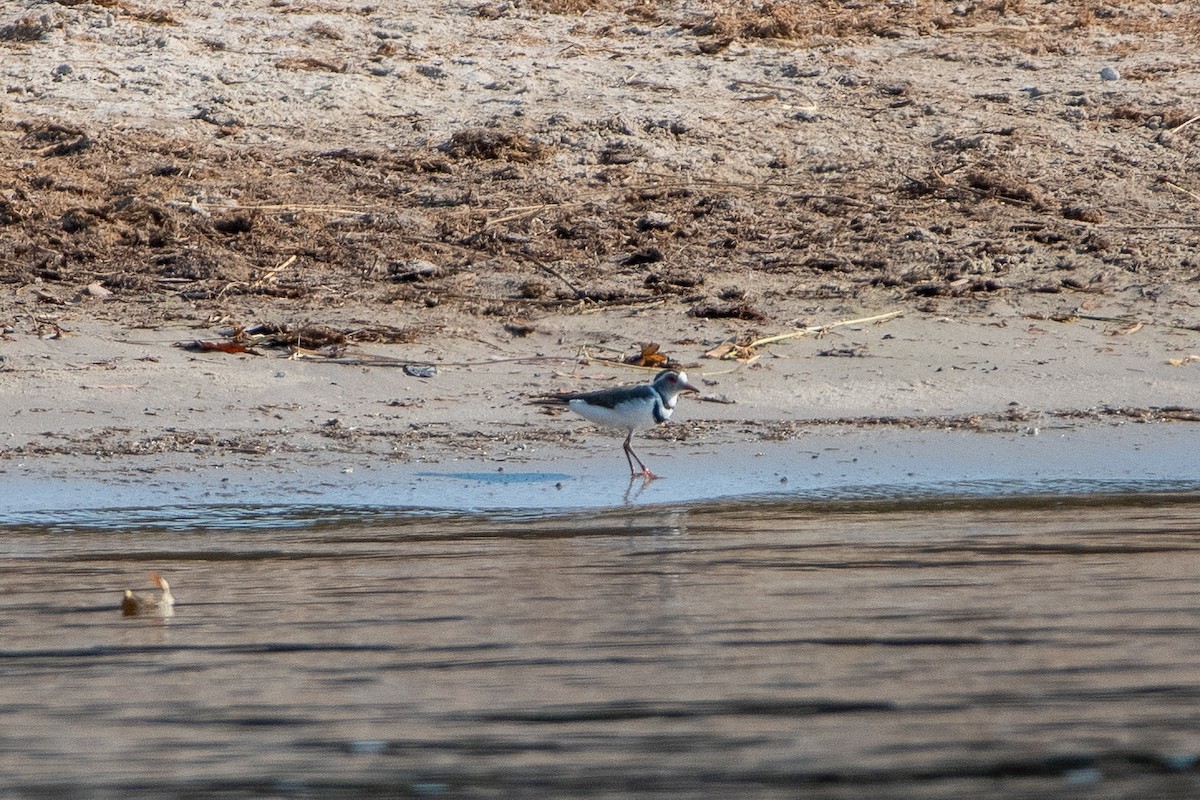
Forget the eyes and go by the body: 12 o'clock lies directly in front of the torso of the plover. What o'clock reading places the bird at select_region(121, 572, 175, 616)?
The bird is roughly at 4 o'clock from the plover.

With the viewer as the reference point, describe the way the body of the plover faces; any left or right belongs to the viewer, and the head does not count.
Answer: facing to the right of the viewer

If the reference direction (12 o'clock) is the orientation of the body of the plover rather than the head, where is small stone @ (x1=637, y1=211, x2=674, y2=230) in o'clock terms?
The small stone is roughly at 9 o'clock from the plover.

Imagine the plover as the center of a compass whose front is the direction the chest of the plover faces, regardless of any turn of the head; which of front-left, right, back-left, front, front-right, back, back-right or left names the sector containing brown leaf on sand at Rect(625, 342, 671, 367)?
left
